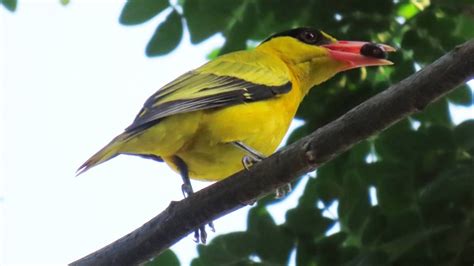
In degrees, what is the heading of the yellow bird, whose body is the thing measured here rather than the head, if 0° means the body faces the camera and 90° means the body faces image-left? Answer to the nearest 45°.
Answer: approximately 270°

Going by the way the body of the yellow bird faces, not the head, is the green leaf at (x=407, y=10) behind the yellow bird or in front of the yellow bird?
in front

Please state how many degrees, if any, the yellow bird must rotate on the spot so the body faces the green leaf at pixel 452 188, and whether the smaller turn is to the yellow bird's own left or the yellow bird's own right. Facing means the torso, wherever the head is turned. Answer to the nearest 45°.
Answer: approximately 45° to the yellow bird's own left

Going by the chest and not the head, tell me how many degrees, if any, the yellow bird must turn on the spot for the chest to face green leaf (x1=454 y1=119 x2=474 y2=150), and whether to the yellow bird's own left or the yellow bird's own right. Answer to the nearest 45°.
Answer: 0° — it already faces it
